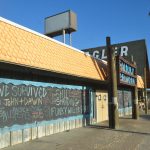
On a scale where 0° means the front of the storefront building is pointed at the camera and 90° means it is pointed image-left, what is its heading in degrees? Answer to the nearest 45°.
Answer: approximately 315°

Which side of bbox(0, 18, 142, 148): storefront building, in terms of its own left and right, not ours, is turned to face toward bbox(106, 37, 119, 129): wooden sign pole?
front
